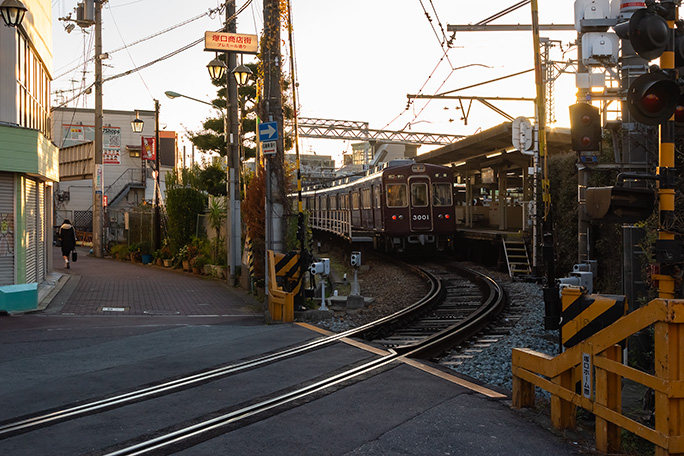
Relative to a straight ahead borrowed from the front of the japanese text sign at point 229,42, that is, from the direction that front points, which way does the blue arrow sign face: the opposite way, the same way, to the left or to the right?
the same way

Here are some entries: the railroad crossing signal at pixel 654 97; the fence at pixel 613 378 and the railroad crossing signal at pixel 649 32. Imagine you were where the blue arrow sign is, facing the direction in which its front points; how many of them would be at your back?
0

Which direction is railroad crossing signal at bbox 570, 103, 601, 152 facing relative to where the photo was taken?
toward the camera

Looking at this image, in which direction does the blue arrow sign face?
toward the camera

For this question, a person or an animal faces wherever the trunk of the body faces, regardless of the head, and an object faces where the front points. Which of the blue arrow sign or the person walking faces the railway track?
the blue arrow sign

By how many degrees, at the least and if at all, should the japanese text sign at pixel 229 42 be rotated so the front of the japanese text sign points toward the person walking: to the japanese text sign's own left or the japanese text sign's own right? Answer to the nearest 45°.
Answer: approximately 135° to the japanese text sign's own right

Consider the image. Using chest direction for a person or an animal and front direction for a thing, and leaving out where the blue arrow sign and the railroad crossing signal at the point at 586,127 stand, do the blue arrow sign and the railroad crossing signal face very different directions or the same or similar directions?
same or similar directions

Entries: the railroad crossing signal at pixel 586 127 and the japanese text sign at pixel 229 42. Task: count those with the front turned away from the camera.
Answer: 0

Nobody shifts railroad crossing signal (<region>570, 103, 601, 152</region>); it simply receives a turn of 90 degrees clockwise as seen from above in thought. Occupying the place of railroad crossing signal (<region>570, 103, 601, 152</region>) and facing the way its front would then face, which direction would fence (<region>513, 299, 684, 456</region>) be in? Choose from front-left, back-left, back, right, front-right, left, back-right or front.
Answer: left

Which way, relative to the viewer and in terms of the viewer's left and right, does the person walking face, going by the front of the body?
facing away from the viewer

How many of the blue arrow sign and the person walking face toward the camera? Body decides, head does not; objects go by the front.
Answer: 1

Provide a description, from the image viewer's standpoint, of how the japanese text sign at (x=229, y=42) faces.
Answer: facing the viewer

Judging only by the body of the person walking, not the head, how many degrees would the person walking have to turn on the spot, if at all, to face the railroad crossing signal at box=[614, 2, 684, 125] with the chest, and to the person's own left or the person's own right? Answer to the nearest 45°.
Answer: approximately 180°

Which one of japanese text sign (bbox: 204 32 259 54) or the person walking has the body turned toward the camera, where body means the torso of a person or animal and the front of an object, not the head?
the japanese text sign

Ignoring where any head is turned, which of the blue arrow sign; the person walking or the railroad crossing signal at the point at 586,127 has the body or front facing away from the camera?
the person walking

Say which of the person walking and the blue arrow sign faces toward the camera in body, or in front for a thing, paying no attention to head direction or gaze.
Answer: the blue arrow sign

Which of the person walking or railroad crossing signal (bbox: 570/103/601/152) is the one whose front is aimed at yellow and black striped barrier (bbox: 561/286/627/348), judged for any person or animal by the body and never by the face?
the railroad crossing signal

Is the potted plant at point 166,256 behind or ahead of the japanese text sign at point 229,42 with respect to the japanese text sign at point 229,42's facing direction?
behind

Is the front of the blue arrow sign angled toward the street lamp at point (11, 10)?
no

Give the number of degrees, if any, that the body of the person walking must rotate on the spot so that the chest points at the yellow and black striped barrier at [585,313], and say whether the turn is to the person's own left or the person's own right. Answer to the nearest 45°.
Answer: approximately 180°

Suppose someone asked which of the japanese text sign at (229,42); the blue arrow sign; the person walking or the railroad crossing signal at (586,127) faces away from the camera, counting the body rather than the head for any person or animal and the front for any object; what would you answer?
the person walking
